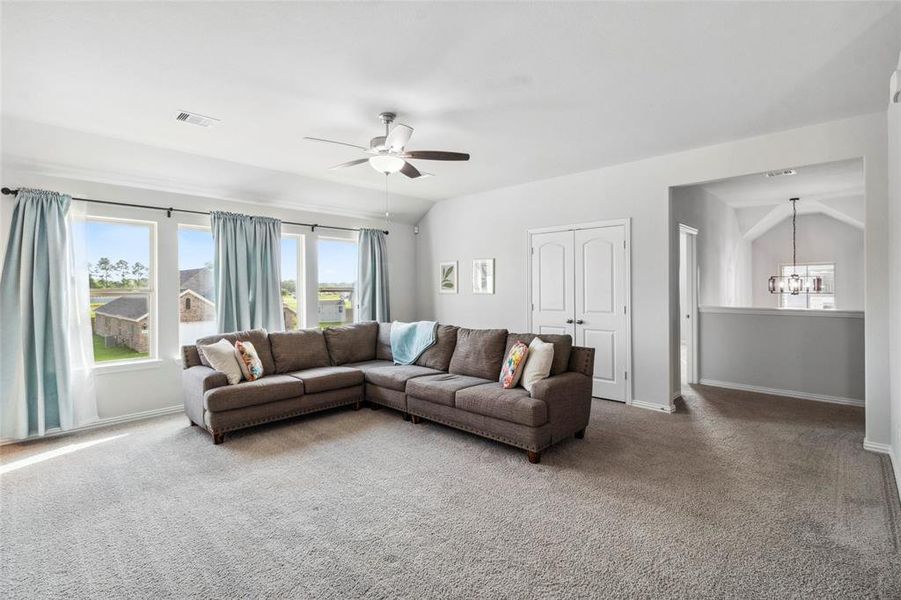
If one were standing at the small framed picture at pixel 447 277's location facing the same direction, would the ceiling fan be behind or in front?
in front

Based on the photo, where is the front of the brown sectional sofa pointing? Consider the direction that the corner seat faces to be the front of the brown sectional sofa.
toward the camera

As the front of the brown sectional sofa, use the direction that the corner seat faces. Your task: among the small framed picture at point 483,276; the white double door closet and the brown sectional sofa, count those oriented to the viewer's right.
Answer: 0

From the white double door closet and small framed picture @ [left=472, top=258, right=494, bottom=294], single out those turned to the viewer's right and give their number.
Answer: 0

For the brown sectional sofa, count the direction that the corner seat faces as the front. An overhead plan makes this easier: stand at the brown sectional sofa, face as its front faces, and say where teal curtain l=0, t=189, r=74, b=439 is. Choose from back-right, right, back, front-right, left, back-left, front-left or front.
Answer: right

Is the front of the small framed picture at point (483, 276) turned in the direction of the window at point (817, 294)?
no

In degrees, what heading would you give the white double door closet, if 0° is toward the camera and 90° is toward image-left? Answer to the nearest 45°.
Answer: approximately 45°

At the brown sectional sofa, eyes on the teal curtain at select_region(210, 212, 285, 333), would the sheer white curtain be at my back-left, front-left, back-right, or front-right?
front-left

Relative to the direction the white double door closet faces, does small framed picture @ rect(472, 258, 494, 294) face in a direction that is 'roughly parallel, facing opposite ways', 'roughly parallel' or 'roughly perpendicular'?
roughly parallel

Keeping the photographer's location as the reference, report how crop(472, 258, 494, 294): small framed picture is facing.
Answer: facing the viewer and to the left of the viewer

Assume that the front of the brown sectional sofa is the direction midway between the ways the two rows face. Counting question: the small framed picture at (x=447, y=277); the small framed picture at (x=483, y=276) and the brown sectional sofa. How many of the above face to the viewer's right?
0

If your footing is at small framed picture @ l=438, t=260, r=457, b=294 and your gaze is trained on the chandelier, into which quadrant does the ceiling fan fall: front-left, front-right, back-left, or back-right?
back-right

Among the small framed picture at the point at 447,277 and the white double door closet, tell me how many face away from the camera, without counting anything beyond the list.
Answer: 0

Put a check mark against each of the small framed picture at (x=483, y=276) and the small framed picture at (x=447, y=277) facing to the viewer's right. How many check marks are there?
0
